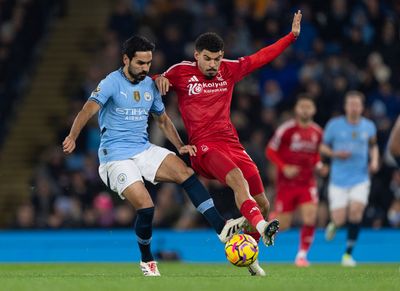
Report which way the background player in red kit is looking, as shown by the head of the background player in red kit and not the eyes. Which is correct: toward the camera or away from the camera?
toward the camera

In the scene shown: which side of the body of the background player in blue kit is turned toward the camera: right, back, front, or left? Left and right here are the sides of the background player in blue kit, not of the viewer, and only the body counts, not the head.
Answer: front

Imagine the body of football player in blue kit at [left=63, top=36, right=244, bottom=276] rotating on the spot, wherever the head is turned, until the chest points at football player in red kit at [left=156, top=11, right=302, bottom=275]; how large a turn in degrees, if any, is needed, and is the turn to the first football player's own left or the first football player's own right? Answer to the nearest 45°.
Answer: approximately 45° to the first football player's own left

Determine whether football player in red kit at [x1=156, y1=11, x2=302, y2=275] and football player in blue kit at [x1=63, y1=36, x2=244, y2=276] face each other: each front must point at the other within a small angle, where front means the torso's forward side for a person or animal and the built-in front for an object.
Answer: no

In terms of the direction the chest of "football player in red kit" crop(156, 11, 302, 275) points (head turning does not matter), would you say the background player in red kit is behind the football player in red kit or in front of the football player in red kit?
behind

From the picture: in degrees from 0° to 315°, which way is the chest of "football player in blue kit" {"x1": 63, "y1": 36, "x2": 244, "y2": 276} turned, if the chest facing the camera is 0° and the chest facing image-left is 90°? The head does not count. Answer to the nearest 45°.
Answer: approximately 315°

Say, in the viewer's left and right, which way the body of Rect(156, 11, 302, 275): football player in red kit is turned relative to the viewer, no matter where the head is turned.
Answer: facing the viewer

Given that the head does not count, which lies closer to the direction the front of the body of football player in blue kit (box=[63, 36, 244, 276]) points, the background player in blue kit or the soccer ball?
the soccer ball

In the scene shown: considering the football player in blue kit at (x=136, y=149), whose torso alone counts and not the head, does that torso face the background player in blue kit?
no

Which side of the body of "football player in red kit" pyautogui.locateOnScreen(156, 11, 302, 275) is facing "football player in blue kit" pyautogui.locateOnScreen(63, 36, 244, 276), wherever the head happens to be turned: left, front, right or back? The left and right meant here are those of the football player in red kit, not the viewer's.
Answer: right

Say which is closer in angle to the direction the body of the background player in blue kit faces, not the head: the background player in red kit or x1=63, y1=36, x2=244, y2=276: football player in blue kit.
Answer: the football player in blue kit

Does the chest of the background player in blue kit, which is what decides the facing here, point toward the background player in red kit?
no

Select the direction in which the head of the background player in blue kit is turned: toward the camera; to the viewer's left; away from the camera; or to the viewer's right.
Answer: toward the camera

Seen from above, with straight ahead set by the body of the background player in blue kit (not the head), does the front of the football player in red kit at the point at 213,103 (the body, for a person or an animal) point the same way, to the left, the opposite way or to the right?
the same way
